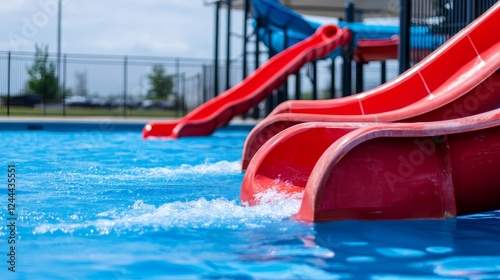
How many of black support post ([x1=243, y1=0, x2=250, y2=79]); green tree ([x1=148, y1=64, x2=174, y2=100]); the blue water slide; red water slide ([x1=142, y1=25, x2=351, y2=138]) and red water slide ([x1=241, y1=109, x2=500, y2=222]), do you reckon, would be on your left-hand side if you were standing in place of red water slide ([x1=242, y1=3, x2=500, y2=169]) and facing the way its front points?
1

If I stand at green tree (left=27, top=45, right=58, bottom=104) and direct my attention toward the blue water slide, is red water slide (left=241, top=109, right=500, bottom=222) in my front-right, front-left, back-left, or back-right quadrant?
front-right

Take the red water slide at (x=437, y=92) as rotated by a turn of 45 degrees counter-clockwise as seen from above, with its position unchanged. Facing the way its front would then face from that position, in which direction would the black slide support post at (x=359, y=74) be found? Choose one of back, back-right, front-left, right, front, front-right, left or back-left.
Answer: back-right

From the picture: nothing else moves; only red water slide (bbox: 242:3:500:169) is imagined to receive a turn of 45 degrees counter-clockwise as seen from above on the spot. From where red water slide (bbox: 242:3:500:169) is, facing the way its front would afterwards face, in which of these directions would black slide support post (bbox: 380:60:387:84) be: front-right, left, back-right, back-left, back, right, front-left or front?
back-right

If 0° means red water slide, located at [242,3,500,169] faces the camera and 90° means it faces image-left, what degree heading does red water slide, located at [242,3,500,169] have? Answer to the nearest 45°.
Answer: approximately 90°

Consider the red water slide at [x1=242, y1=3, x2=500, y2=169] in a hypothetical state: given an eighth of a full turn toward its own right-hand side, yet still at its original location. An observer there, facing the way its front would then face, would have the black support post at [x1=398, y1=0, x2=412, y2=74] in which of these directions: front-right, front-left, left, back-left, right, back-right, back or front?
front-right

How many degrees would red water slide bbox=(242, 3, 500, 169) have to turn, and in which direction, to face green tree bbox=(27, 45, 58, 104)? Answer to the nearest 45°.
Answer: approximately 45° to its right

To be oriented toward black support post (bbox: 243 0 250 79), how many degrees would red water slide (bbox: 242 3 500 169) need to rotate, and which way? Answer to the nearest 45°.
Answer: approximately 90° to its right

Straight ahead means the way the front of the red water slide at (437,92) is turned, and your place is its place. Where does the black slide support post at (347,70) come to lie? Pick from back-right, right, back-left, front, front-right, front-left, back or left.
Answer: right

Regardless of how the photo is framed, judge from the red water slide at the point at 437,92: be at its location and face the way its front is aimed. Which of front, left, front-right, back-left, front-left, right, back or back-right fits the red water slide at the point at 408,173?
left

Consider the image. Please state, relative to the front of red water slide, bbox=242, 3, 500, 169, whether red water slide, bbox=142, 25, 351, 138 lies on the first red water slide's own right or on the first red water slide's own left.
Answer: on the first red water slide's own right
